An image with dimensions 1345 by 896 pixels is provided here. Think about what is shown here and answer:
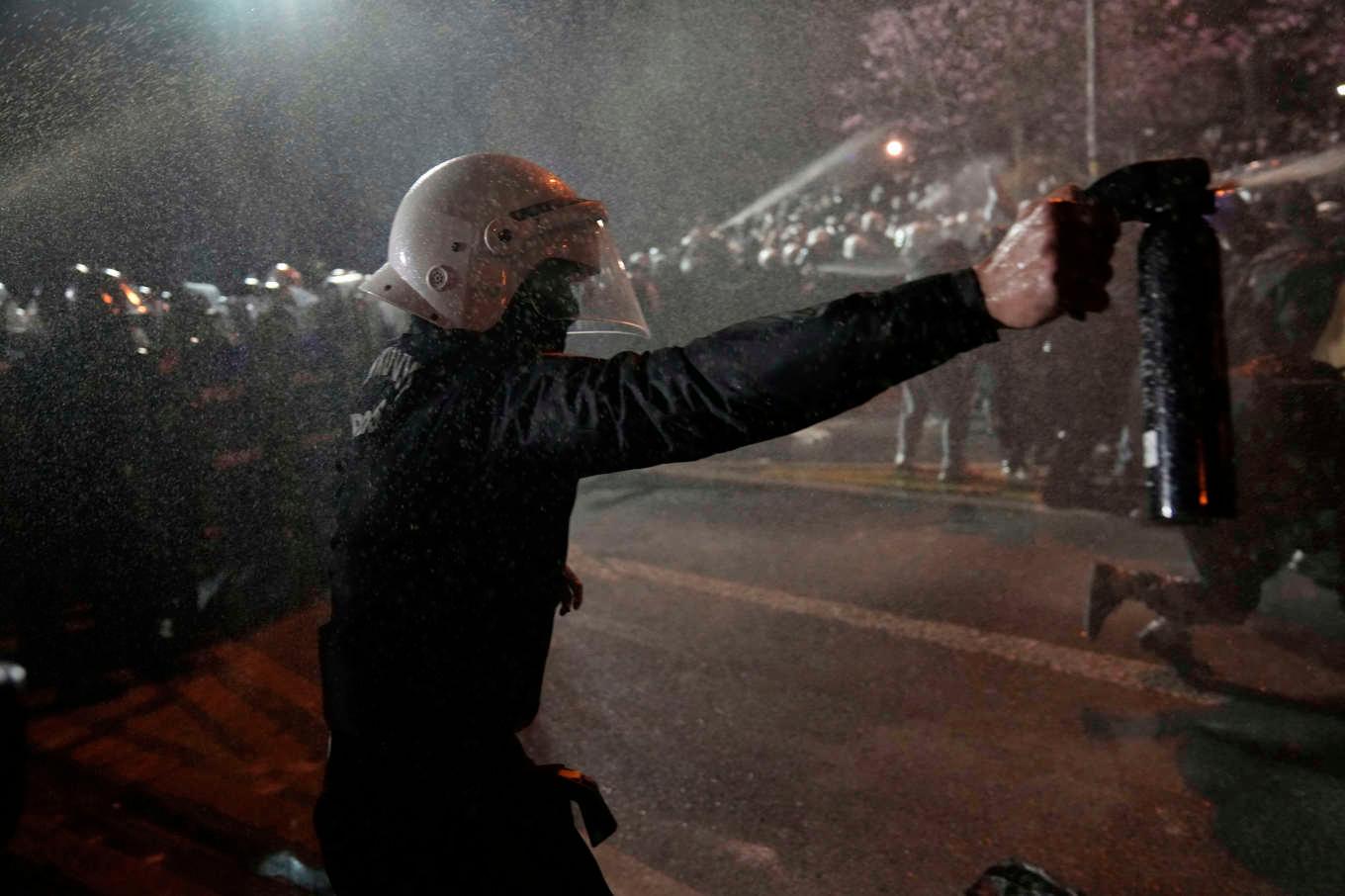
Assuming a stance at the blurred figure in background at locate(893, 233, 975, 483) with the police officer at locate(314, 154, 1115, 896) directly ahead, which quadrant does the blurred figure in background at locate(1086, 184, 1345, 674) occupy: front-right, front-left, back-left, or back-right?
front-left

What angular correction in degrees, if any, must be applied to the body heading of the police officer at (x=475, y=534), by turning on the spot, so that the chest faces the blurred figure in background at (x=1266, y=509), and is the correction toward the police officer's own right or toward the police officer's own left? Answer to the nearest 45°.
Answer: approximately 45° to the police officer's own left

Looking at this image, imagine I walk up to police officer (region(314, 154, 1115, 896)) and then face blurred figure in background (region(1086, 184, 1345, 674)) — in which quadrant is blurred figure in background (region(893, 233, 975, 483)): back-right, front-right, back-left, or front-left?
front-left

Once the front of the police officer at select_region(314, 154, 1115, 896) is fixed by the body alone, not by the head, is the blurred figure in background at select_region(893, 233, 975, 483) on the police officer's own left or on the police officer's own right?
on the police officer's own left

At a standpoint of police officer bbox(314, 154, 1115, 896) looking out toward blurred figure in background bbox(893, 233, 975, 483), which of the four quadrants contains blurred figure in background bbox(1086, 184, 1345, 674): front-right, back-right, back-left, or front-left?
front-right

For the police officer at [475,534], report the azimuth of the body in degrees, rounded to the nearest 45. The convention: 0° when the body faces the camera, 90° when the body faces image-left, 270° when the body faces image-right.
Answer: approximately 270°

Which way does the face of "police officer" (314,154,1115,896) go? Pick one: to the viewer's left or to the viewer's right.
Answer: to the viewer's right
